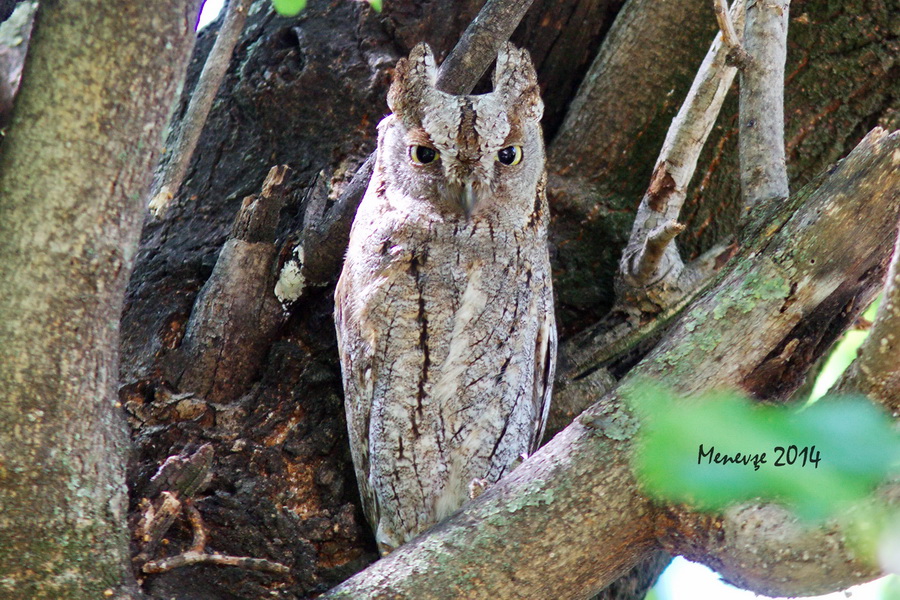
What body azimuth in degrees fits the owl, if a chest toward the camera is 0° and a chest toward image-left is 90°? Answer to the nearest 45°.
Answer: approximately 0°

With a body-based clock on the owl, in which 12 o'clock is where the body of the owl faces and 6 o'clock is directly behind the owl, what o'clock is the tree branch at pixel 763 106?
The tree branch is roughly at 10 o'clock from the owl.

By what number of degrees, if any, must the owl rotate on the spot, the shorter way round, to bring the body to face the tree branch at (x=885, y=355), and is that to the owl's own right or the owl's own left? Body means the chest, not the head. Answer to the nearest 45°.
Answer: approximately 45° to the owl's own left

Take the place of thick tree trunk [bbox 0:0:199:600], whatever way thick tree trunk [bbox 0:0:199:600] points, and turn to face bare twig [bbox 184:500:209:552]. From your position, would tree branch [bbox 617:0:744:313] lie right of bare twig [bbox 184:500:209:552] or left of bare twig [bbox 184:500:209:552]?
right

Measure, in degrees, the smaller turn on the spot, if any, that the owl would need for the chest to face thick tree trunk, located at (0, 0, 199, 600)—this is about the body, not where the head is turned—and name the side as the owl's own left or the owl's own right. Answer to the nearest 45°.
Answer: approximately 45° to the owl's own right
